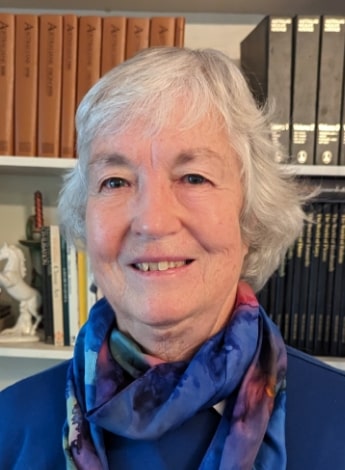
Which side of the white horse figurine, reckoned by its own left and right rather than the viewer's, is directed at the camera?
left

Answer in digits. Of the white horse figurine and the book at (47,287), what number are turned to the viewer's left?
1

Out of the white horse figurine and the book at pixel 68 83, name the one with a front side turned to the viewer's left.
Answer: the white horse figurine
